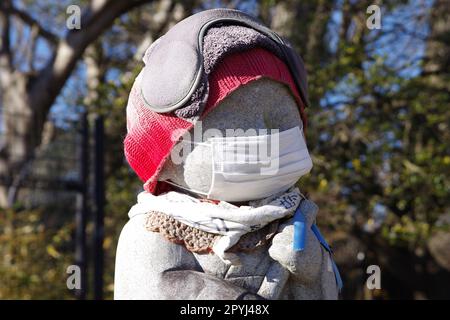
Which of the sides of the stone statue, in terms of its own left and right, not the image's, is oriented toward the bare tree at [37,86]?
back

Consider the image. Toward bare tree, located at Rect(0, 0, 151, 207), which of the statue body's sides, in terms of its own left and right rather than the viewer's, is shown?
back

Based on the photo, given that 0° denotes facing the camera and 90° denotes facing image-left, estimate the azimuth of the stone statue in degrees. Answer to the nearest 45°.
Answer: approximately 315°
